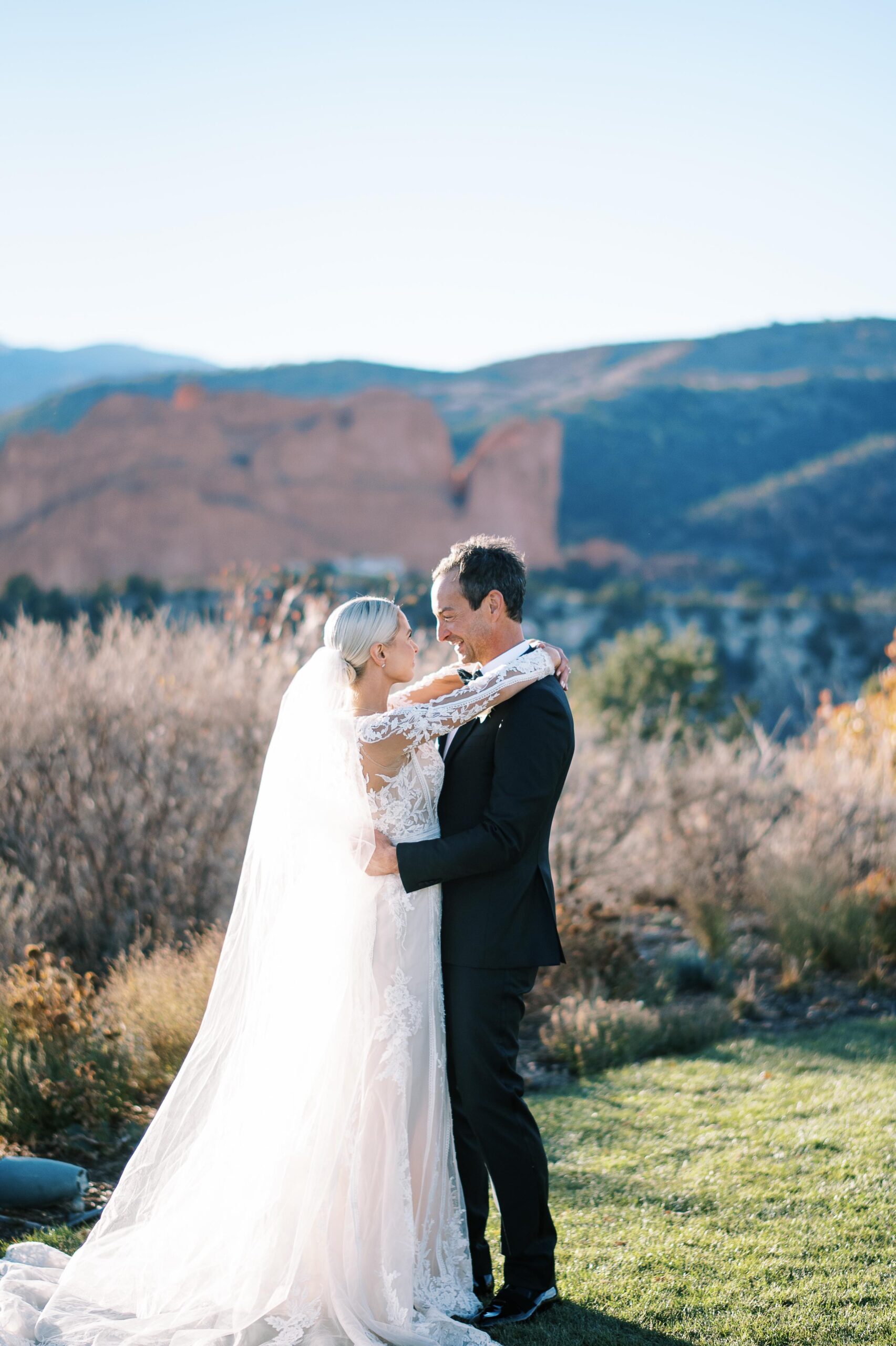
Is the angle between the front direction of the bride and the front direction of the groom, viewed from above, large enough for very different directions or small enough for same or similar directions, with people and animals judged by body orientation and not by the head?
very different directions

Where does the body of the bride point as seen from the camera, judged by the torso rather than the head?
to the viewer's right

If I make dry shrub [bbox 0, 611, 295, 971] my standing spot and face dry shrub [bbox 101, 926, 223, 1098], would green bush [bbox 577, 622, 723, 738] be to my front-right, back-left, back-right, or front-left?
back-left

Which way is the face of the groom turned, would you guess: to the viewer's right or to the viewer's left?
to the viewer's left

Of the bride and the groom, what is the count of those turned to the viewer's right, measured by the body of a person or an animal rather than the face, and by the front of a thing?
1

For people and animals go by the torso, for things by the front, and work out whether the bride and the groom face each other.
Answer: yes

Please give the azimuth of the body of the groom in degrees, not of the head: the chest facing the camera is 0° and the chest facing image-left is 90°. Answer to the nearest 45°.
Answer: approximately 90°

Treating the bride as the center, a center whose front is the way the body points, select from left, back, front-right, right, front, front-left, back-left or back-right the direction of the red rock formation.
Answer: left
